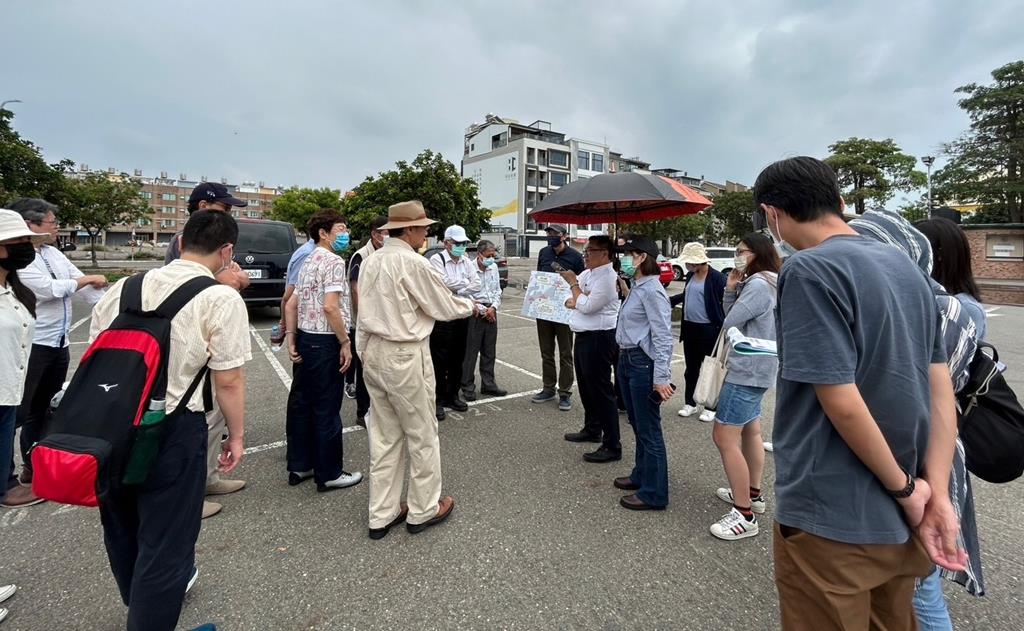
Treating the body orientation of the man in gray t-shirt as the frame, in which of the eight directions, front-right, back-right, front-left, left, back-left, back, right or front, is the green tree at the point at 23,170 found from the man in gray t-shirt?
front-left

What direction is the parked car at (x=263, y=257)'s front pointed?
away from the camera

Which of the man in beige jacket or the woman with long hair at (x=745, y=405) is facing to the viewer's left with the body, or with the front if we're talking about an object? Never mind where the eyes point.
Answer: the woman with long hair

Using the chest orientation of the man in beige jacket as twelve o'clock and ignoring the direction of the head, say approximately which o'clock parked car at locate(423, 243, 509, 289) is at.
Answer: The parked car is roughly at 11 o'clock from the man in beige jacket.

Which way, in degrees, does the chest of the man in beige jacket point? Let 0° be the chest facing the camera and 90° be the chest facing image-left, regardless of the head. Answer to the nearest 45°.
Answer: approximately 225°

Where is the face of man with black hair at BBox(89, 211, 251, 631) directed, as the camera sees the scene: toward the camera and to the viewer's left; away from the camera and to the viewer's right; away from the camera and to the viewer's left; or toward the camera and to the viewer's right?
away from the camera and to the viewer's right

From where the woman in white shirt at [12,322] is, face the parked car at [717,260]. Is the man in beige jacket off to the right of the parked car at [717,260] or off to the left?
right

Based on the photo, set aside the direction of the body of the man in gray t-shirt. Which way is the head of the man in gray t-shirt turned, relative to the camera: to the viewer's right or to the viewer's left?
to the viewer's left

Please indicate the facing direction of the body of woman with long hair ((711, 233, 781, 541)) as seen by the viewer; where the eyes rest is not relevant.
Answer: to the viewer's left

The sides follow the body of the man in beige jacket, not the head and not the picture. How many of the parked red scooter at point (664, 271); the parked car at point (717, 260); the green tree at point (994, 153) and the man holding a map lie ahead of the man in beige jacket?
4

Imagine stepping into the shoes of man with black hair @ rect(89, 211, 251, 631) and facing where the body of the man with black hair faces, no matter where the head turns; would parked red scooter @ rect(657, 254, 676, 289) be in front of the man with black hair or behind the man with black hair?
in front

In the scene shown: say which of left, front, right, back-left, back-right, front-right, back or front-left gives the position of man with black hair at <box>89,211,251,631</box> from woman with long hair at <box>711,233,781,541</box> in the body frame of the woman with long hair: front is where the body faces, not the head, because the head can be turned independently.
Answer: front-left

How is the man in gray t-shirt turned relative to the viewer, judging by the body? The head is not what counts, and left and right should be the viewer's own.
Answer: facing away from the viewer and to the left of the viewer

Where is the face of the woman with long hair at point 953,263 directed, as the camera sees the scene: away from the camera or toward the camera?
away from the camera

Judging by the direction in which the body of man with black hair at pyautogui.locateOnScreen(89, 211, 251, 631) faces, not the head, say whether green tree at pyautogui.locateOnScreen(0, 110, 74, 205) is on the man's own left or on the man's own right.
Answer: on the man's own left

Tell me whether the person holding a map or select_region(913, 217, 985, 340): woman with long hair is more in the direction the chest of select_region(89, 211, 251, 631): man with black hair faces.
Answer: the person holding a map
